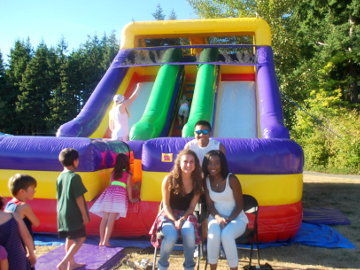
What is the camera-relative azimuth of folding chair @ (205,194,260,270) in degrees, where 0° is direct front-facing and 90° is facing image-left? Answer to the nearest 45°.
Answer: approximately 0°

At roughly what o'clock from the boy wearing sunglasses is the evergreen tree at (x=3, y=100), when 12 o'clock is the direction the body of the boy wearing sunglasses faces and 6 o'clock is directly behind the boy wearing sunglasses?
The evergreen tree is roughly at 5 o'clock from the boy wearing sunglasses.

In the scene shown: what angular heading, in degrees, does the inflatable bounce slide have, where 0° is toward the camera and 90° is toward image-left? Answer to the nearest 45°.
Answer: approximately 0°

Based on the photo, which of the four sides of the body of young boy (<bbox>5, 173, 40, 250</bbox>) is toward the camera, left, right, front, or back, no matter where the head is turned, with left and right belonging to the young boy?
right
